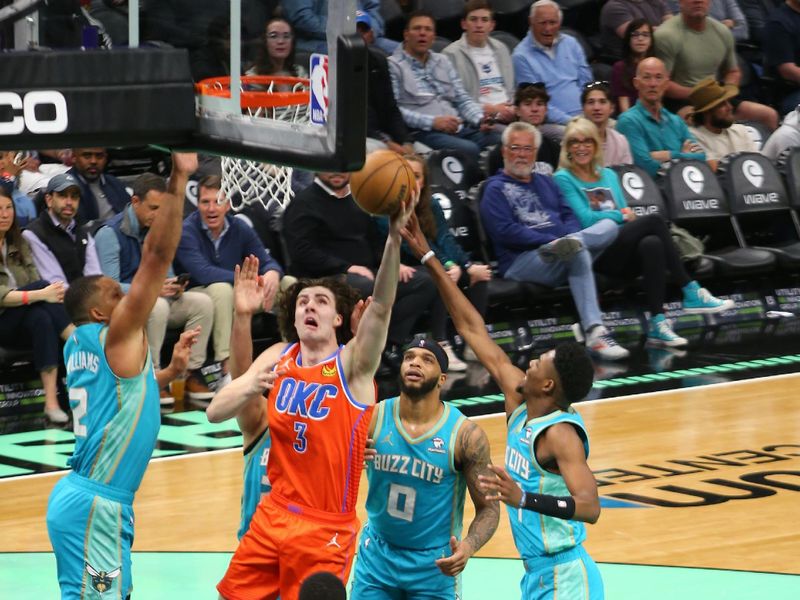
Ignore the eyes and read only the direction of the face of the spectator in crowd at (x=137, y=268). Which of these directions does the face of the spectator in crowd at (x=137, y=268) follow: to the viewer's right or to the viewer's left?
to the viewer's right

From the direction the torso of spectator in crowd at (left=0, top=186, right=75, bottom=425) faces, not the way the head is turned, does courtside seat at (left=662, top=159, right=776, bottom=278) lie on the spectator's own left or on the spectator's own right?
on the spectator's own left

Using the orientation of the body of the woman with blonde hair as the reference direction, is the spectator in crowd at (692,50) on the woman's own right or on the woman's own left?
on the woman's own left

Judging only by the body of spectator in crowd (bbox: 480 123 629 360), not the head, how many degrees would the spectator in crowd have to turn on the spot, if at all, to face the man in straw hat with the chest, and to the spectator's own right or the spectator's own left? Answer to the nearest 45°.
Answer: approximately 90° to the spectator's own left

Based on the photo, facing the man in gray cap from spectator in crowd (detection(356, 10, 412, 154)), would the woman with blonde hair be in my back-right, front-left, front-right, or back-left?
back-left

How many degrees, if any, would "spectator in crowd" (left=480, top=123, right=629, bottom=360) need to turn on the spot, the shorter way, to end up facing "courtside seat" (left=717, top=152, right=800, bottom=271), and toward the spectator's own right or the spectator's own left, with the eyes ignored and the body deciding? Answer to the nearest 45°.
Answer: approximately 90° to the spectator's own left

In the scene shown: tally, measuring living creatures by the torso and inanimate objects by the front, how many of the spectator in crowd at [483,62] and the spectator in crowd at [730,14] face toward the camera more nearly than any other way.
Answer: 2
